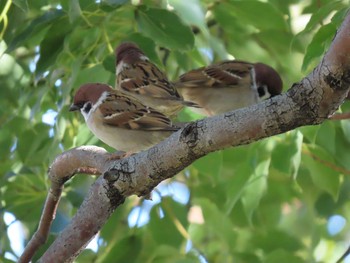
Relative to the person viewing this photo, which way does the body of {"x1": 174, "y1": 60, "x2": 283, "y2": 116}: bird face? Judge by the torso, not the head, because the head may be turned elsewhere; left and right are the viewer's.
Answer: facing to the right of the viewer

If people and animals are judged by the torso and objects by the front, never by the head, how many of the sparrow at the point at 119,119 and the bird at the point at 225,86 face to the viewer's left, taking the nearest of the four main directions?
1

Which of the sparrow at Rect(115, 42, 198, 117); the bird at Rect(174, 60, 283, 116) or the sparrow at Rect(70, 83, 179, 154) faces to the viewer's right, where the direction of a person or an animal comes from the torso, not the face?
the bird

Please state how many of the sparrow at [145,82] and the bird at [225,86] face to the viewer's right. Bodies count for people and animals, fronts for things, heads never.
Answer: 1

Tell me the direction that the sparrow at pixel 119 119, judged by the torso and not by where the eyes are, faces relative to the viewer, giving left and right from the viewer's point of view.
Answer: facing to the left of the viewer

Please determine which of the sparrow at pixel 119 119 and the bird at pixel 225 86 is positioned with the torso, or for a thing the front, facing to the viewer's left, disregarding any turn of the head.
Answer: the sparrow

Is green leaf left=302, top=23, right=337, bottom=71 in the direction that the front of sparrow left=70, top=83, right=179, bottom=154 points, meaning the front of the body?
no

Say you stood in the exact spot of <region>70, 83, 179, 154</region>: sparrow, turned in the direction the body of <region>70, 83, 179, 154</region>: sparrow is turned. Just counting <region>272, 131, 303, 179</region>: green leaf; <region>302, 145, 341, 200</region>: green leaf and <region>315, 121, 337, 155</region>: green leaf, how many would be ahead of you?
0

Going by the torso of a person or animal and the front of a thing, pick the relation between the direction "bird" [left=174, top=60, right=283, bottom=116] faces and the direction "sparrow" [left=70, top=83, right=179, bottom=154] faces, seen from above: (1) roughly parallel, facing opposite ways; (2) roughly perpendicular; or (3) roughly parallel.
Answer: roughly parallel, facing opposite ways

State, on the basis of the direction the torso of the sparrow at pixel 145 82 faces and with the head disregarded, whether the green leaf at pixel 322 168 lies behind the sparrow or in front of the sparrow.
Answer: behind

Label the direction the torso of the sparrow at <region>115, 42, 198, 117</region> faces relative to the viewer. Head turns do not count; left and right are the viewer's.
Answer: facing away from the viewer and to the left of the viewer

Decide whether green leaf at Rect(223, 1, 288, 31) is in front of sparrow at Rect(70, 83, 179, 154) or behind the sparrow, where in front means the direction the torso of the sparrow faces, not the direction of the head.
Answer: behind
